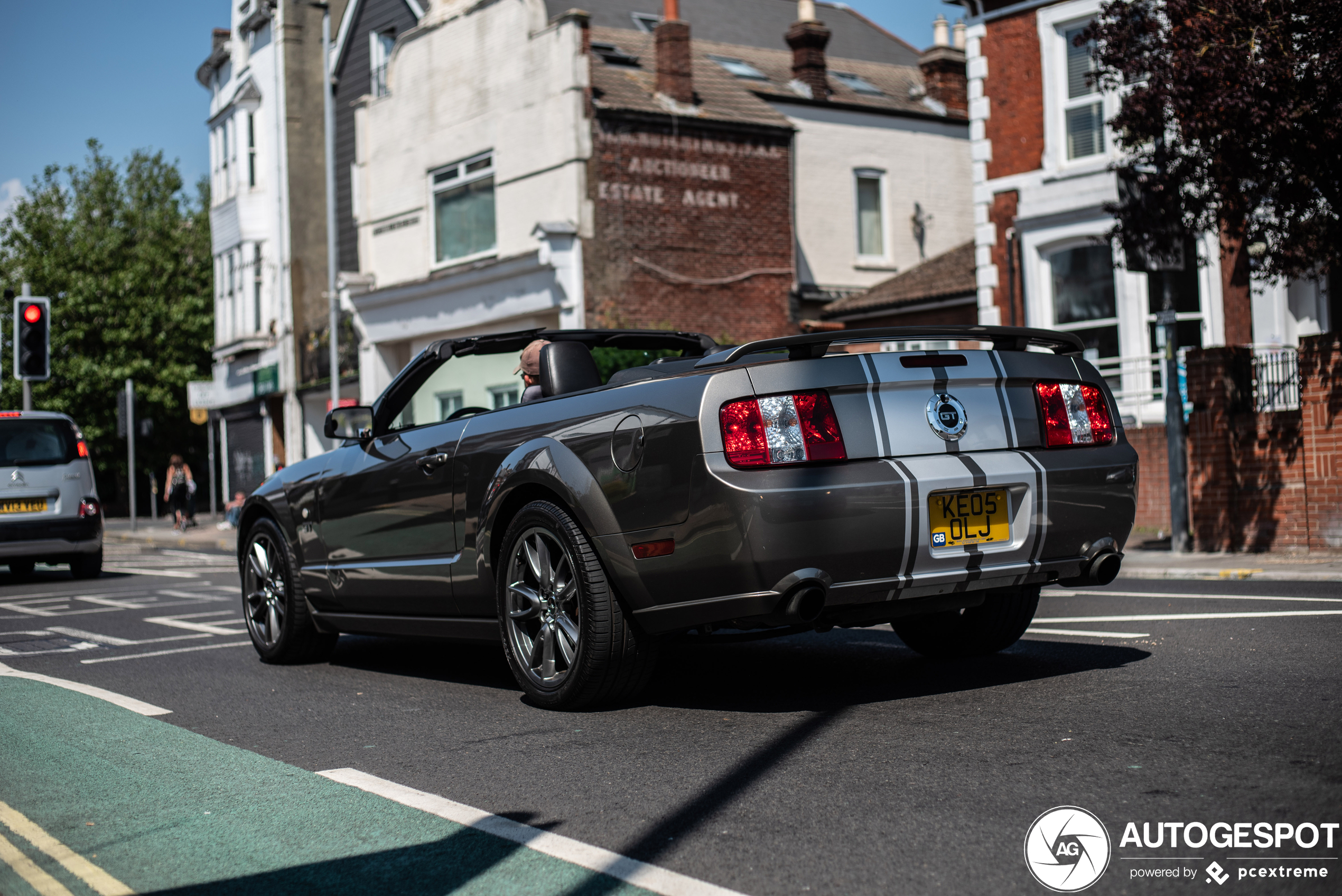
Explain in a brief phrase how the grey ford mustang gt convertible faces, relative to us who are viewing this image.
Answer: facing away from the viewer and to the left of the viewer

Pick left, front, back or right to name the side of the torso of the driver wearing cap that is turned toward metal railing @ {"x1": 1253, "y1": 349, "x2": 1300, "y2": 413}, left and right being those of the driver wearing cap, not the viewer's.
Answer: right

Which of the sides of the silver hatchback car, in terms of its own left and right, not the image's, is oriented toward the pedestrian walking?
front

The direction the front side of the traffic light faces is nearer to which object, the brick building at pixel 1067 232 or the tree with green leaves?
the brick building

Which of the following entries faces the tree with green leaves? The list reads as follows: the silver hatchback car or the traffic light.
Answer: the silver hatchback car

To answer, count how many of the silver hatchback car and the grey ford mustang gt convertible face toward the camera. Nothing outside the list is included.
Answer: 0

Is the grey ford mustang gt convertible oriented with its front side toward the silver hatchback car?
yes

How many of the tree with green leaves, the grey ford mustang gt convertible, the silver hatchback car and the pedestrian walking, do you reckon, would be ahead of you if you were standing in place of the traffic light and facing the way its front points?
2

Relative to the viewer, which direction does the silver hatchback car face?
away from the camera

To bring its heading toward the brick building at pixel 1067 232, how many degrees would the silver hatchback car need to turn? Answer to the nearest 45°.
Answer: approximately 90° to its right

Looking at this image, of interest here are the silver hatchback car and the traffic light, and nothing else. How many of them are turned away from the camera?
1

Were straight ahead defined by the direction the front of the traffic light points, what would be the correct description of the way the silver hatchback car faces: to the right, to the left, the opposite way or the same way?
the opposite way

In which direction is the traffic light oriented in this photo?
toward the camera

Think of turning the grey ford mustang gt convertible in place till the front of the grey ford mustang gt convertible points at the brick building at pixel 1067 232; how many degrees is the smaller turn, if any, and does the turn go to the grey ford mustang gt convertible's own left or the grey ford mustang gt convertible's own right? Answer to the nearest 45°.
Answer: approximately 45° to the grey ford mustang gt convertible's own right

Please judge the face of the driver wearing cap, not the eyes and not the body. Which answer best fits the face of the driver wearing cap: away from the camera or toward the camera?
away from the camera

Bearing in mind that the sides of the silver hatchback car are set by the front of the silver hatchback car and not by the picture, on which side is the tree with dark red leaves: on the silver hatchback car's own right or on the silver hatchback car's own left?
on the silver hatchback car's own right

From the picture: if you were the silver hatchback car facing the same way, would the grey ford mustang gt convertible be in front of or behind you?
behind
